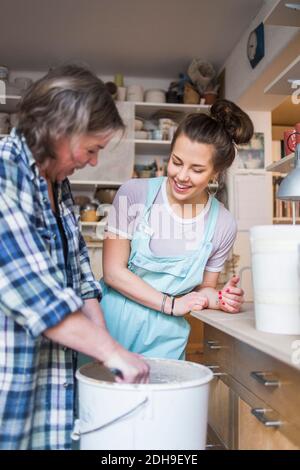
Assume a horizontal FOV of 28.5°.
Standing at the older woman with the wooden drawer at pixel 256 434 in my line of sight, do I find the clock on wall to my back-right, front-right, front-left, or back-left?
front-left

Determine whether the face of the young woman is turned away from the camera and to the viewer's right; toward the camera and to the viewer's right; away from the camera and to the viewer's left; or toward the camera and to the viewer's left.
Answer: toward the camera and to the viewer's left

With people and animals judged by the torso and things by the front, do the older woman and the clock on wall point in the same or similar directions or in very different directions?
very different directions

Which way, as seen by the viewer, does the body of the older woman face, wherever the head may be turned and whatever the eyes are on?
to the viewer's right

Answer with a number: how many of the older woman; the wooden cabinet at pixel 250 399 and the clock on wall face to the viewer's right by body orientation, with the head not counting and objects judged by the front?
1

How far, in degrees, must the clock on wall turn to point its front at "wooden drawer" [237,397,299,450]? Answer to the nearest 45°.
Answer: approximately 45° to its left

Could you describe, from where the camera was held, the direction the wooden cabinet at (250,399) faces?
facing the viewer and to the left of the viewer

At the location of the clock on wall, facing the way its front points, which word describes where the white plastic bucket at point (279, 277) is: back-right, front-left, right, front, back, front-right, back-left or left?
front-left

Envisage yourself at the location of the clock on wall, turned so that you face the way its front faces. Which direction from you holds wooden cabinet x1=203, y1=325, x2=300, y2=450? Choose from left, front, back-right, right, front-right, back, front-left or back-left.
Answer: front-left

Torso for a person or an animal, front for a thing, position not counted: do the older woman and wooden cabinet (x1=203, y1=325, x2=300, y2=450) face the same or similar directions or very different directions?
very different directions
